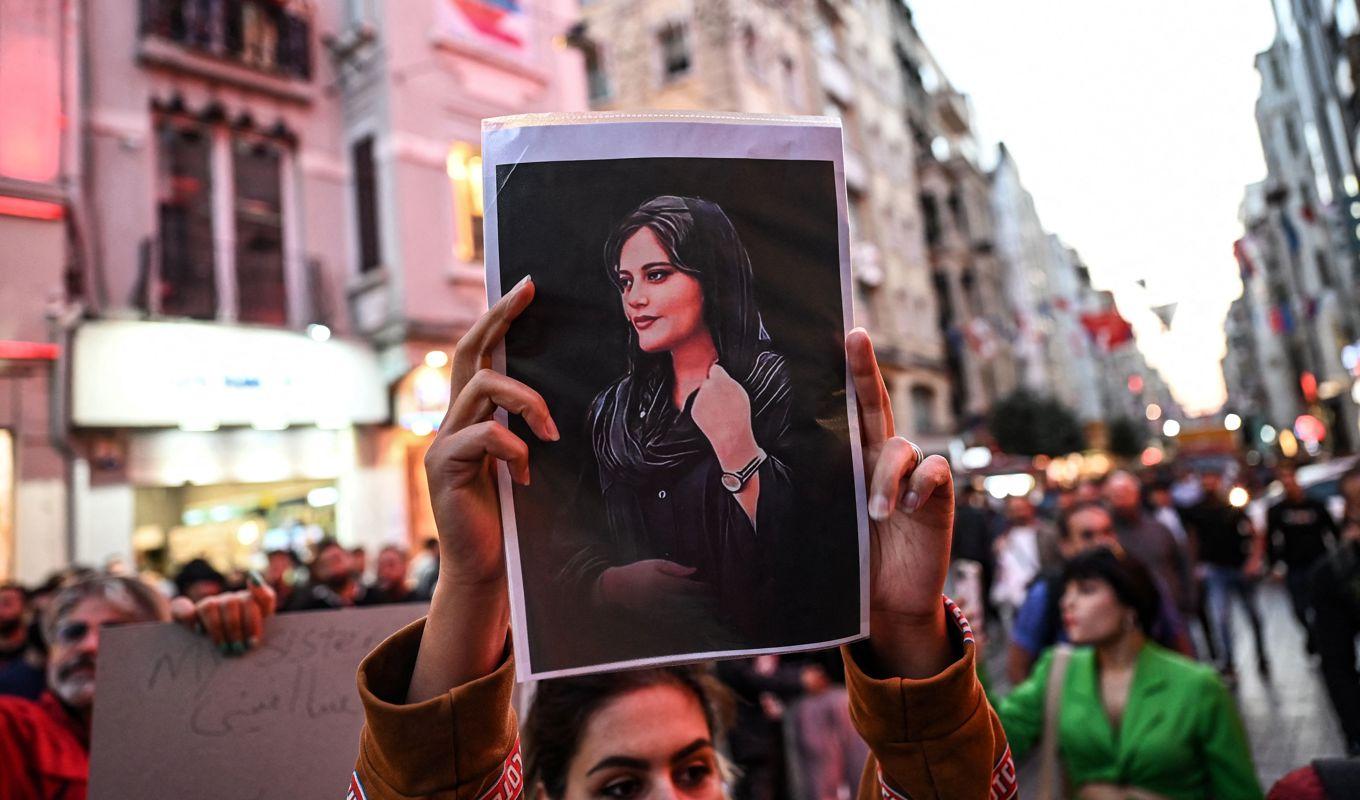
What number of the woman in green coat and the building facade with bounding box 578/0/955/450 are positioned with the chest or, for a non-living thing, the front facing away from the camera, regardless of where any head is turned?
0

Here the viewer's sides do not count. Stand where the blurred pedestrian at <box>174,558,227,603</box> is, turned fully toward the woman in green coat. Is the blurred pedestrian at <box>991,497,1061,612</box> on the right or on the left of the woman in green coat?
left

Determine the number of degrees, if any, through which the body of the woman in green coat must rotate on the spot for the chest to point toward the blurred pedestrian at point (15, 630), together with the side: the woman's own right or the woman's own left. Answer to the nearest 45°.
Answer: approximately 45° to the woman's own right

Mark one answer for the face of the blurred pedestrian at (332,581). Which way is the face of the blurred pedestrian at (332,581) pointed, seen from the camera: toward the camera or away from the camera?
toward the camera

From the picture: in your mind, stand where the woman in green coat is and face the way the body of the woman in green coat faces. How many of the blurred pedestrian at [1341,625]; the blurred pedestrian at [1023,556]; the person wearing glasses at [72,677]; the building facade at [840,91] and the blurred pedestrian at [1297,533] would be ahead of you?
1

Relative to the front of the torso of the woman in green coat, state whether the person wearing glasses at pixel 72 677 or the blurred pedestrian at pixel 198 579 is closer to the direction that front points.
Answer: the person wearing glasses

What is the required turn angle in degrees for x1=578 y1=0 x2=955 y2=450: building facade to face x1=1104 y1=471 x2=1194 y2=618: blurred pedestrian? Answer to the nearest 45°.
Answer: approximately 45° to its right

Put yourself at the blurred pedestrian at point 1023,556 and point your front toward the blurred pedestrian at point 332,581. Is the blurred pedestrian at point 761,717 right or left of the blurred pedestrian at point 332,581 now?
left

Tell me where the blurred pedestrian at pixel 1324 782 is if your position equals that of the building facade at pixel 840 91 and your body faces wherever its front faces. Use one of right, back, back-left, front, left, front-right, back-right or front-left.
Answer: front-right

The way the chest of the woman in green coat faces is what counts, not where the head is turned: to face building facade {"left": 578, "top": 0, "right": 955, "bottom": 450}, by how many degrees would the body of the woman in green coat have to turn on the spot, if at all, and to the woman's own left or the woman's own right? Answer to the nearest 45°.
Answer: approximately 135° to the woman's own right

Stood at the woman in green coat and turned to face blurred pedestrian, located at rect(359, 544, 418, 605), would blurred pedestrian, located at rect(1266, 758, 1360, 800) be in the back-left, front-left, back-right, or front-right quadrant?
back-left

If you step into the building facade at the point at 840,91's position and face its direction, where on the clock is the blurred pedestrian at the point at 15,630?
The blurred pedestrian is roughly at 2 o'clock from the building facade.

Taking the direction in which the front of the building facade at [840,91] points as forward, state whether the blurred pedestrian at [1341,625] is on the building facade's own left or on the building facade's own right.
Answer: on the building facade's own right

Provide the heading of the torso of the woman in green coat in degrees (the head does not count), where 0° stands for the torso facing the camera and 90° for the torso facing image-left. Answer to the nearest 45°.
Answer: approximately 45°

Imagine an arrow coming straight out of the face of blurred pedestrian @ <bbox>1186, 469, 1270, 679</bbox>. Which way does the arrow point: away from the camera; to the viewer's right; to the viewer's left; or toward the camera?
toward the camera

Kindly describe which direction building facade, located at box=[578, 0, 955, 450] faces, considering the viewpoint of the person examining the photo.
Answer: facing the viewer and to the right of the viewer

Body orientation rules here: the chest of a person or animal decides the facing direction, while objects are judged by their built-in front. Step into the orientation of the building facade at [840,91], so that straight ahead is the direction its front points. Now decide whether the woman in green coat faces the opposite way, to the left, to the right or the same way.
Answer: to the right

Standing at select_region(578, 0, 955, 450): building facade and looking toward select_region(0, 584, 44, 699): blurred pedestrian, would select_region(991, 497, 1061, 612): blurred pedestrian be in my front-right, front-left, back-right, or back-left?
front-left

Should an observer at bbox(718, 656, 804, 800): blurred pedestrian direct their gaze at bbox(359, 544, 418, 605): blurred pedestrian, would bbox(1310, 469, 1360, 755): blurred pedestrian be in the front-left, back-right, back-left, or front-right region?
back-right
